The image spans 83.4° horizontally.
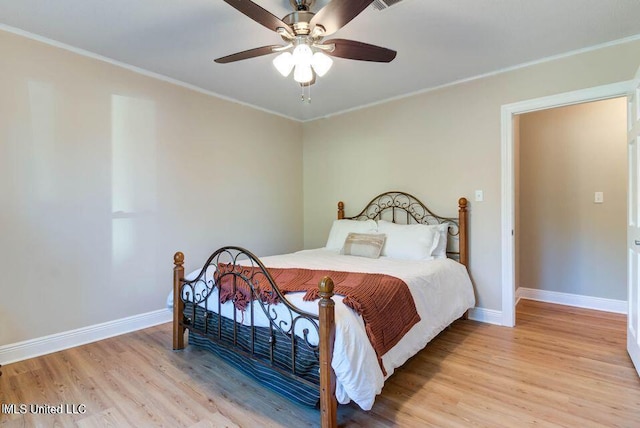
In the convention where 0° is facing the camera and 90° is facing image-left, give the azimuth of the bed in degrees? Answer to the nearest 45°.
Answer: approximately 45°

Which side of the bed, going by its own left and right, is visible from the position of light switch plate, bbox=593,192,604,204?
back

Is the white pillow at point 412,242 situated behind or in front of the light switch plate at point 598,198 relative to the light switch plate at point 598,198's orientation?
in front

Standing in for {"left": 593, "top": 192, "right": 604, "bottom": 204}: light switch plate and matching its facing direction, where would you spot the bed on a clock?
The bed is roughly at 1 o'clock from the light switch plate.

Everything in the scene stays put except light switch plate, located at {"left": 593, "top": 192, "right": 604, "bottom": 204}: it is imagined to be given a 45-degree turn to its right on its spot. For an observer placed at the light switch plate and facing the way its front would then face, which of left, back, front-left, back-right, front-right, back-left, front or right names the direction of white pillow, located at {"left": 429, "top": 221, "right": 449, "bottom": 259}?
front

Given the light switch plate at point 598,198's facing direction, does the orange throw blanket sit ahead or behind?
ahead

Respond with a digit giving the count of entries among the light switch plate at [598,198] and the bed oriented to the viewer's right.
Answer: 0

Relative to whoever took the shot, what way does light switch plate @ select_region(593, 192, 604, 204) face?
facing the viewer
